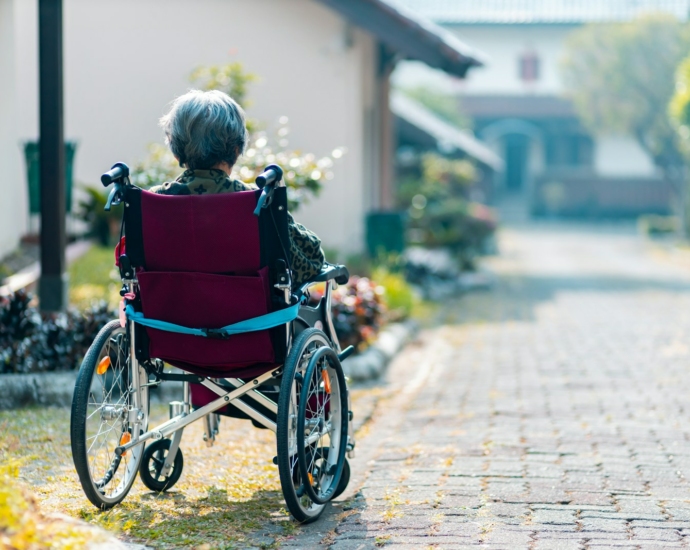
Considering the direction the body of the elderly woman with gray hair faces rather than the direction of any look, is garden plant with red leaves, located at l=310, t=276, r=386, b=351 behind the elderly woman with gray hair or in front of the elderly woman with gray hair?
in front

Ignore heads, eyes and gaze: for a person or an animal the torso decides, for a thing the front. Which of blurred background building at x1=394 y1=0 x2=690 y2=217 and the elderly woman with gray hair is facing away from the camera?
the elderly woman with gray hair

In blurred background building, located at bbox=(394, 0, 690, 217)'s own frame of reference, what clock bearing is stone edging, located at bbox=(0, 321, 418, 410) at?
The stone edging is roughly at 12 o'clock from the blurred background building.

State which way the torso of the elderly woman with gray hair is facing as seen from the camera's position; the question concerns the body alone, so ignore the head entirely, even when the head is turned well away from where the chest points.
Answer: away from the camera

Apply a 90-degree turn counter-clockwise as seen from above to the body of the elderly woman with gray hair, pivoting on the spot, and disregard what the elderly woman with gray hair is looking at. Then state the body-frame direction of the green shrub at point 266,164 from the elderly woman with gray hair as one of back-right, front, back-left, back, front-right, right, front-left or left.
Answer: right

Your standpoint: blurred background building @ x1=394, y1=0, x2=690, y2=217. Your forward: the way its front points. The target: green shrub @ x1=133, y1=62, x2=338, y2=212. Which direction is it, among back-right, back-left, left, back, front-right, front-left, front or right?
front

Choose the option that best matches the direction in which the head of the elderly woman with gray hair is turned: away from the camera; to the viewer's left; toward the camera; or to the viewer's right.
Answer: away from the camera

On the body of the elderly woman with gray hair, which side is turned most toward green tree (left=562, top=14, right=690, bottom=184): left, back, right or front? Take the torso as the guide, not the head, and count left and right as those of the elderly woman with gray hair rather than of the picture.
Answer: front

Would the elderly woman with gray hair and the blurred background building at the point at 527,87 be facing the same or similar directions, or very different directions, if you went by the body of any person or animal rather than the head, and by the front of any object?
very different directions

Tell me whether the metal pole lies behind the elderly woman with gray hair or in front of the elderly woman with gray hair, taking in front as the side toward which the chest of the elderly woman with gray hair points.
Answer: in front

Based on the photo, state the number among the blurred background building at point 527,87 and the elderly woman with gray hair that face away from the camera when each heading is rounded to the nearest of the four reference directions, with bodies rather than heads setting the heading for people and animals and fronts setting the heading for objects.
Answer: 1

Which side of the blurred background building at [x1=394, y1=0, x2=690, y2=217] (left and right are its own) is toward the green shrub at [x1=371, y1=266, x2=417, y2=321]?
front

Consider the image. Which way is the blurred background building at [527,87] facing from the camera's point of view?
toward the camera
